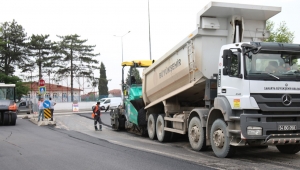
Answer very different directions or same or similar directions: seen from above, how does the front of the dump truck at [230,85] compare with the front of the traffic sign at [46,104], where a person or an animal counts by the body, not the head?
same or similar directions

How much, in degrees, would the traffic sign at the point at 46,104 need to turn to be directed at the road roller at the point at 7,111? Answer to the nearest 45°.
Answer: approximately 90° to its right

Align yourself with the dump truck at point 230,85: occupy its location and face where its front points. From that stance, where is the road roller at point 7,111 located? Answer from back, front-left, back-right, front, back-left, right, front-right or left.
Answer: back

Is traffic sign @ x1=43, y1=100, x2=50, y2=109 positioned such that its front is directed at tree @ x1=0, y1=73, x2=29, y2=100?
no

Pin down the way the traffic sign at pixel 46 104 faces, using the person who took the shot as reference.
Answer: facing the viewer

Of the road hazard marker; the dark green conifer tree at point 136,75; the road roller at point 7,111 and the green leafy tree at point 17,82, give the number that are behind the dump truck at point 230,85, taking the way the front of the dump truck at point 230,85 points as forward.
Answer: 4

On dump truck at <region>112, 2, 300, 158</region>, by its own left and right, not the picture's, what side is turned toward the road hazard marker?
back

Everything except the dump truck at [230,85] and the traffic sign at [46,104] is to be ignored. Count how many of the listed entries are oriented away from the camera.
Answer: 0
